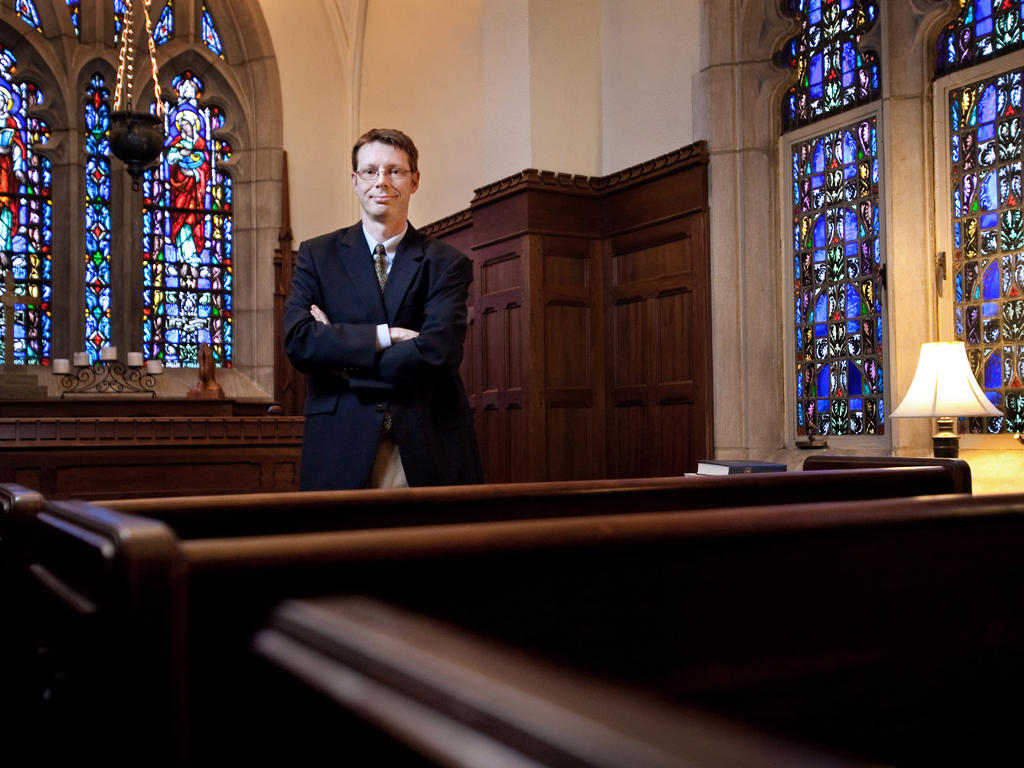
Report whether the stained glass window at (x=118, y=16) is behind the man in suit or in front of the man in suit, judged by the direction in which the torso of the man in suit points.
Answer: behind

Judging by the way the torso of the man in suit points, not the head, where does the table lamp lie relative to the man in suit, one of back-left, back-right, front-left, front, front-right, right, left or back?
back-left

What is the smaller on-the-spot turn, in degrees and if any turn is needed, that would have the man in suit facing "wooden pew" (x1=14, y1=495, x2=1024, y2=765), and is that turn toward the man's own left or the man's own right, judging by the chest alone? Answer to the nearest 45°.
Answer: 0° — they already face it

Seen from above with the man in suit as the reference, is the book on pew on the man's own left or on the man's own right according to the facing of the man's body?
on the man's own left

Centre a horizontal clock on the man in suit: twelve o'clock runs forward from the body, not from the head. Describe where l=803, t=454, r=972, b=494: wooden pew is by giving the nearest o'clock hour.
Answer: The wooden pew is roughly at 9 o'clock from the man in suit.

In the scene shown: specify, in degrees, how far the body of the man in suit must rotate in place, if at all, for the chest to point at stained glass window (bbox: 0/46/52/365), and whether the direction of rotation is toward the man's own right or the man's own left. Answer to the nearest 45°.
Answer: approximately 135° to the man's own right

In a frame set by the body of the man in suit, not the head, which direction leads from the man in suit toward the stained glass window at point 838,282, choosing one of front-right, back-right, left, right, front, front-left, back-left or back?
back-left

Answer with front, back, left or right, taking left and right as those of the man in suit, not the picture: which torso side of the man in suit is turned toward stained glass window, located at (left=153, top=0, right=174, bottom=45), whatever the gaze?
back

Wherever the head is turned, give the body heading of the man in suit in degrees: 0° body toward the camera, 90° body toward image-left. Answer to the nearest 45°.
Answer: approximately 0°

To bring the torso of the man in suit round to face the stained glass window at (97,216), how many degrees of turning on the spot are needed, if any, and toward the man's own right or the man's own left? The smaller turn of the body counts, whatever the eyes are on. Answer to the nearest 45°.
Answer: approximately 180°

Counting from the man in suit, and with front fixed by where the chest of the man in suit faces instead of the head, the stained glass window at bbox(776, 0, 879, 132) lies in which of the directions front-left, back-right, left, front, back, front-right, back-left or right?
back-left

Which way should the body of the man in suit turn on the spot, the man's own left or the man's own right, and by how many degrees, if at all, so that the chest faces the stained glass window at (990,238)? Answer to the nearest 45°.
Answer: approximately 135° to the man's own left

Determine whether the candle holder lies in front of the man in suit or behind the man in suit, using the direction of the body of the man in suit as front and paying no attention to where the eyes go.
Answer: behind

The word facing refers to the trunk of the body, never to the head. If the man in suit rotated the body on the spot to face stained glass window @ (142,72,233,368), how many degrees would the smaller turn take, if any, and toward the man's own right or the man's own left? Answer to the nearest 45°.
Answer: approximately 180°
